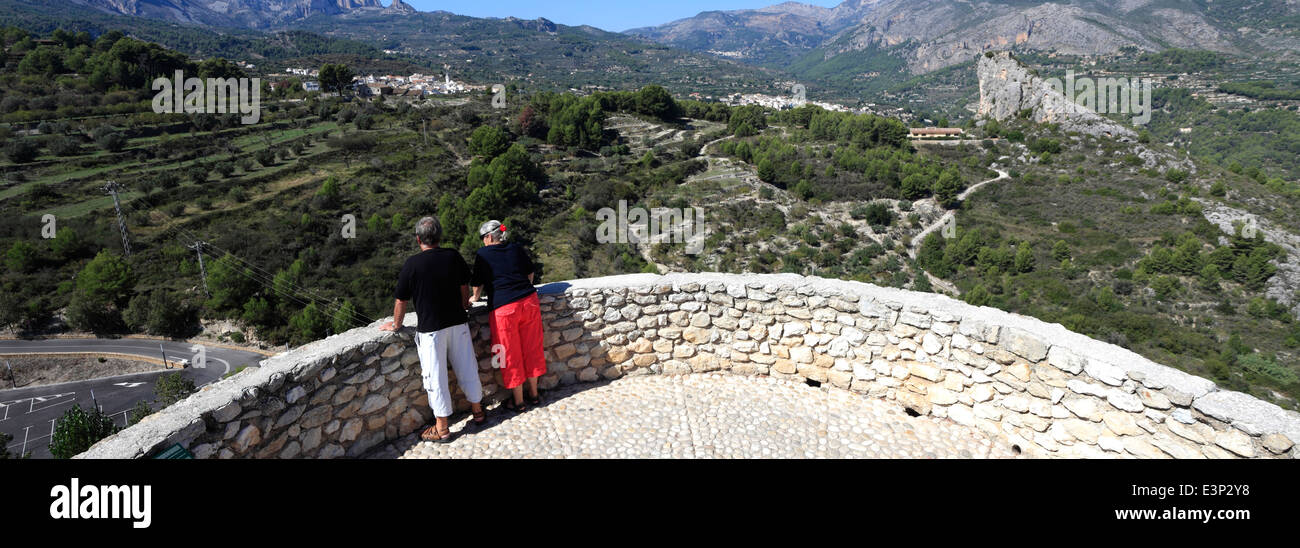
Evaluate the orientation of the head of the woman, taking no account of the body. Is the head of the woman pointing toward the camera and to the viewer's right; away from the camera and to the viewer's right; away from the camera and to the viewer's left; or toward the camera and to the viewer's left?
away from the camera and to the viewer's left

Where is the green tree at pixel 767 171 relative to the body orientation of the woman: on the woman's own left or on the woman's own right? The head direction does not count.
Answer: on the woman's own right

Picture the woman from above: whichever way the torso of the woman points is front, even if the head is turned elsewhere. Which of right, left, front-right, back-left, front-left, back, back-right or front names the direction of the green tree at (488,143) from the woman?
front-right

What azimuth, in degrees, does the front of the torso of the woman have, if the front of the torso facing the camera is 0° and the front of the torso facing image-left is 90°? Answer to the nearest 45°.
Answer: approximately 135°
